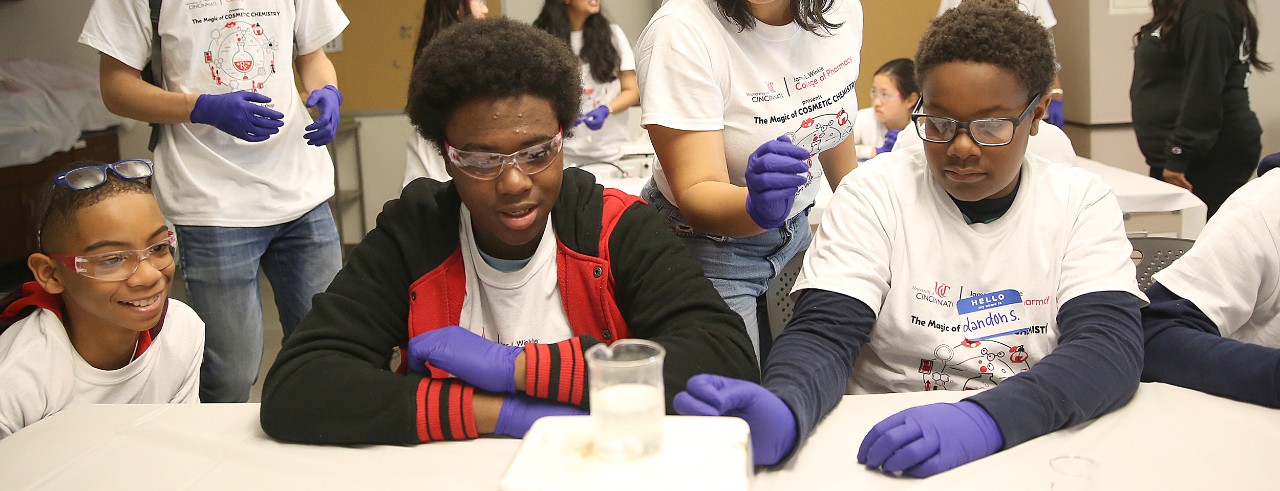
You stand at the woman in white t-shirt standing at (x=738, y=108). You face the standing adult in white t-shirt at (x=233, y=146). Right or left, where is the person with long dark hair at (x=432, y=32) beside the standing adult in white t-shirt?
right

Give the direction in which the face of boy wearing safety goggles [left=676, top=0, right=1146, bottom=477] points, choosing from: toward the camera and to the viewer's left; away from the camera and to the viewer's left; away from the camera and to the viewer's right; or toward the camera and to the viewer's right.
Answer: toward the camera and to the viewer's left

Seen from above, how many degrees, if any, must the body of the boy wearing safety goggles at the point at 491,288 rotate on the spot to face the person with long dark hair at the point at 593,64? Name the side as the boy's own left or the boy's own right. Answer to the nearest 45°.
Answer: approximately 180°

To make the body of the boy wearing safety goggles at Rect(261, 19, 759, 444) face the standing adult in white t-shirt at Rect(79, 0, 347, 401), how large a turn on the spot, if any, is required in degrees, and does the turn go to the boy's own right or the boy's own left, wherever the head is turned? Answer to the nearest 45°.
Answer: approximately 135° to the boy's own right

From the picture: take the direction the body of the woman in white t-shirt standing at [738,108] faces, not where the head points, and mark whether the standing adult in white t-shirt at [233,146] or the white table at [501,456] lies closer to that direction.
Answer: the white table
